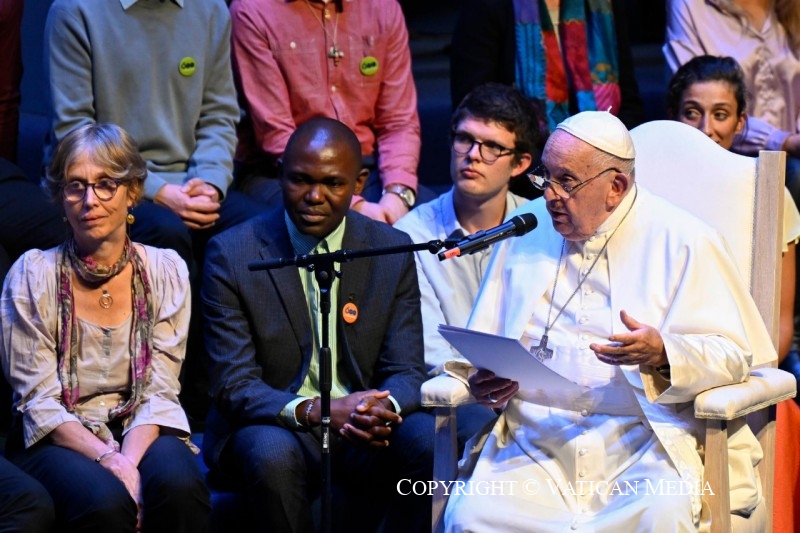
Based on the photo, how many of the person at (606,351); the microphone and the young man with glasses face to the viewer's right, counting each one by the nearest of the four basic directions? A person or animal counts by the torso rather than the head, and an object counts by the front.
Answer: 1

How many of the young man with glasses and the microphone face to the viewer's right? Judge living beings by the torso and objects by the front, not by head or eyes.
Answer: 1

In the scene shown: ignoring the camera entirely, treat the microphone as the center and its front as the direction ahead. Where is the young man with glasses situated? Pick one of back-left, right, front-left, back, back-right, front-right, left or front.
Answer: left

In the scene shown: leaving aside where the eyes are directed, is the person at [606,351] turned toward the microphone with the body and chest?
yes

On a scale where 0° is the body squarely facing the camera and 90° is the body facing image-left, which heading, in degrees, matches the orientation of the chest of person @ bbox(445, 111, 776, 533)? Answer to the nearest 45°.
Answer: approximately 45°

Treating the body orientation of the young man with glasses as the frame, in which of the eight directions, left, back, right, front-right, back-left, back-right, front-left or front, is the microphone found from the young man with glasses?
front-left

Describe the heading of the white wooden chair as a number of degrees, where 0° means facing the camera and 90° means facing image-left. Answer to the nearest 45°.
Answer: approximately 45°

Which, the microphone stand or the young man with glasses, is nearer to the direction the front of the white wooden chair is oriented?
the microphone stand

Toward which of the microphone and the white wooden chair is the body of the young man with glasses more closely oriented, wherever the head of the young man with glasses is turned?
the microphone

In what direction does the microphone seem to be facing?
to the viewer's right

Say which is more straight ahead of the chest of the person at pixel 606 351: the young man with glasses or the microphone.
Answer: the microphone

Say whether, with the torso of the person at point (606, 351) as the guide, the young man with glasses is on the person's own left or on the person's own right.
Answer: on the person's own right
